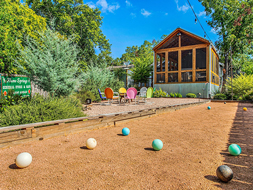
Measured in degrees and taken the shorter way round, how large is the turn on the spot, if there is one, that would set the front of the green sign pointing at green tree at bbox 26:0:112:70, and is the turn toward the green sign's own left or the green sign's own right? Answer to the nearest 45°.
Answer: approximately 135° to the green sign's own left

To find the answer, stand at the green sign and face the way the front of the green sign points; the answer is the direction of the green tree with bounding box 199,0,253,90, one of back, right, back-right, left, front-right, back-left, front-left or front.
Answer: left

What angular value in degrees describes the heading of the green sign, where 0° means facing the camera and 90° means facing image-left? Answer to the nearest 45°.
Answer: approximately 0°

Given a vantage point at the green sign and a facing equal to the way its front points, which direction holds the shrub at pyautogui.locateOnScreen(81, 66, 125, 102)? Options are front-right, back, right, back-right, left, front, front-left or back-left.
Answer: back-left

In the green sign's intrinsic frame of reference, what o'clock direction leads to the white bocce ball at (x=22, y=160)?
The white bocce ball is roughly at 12 o'clock from the green sign.

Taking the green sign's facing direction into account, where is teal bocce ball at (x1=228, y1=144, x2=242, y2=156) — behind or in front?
in front

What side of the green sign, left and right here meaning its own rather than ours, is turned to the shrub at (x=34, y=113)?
front

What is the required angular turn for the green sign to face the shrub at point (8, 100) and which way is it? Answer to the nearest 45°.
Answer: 0° — it already faces it

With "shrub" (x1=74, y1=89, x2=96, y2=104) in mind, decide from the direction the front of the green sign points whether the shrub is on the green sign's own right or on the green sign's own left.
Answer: on the green sign's own left

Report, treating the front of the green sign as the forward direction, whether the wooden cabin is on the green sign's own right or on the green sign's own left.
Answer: on the green sign's own left
